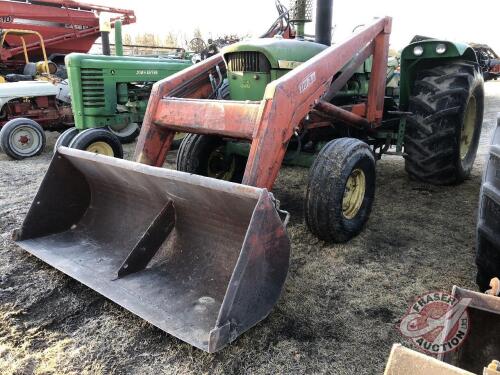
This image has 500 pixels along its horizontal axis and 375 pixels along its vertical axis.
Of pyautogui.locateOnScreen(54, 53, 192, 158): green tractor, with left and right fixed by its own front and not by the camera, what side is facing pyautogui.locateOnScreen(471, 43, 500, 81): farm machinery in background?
back

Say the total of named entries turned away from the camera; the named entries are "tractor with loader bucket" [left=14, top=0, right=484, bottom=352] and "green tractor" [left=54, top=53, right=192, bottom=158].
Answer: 0

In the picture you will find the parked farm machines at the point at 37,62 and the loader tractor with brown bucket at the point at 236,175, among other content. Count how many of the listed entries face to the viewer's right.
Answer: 0

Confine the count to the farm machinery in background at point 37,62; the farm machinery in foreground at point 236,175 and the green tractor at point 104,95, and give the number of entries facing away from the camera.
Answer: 0

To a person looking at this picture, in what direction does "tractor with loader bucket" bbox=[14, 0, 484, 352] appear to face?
facing the viewer and to the left of the viewer

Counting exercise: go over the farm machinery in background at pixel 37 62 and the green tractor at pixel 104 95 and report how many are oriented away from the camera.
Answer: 0
